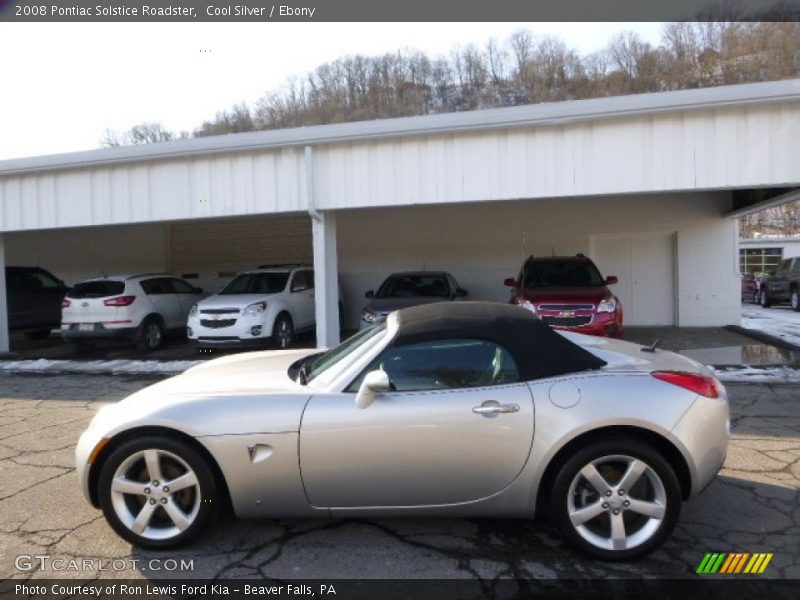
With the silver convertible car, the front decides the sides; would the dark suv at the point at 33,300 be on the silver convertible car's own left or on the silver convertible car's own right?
on the silver convertible car's own right

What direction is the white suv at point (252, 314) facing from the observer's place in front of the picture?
facing the viewer and to the left of the viewer

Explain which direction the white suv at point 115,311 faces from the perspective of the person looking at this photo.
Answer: facing away from the viewer and to the right of the viewer

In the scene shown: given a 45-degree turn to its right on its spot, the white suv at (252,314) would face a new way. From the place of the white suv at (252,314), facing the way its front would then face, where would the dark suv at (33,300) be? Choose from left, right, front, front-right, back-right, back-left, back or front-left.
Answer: front-right

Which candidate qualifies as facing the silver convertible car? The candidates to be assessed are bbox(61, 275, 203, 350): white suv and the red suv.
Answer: the red suv

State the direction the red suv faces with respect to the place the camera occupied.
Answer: facing the viewer

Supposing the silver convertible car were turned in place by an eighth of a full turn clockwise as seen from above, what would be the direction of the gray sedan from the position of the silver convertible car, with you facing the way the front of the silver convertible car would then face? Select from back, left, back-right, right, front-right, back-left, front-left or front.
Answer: front-right

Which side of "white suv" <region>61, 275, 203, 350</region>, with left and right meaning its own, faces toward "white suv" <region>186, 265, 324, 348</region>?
right

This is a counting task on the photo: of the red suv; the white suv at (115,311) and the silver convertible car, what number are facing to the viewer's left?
1

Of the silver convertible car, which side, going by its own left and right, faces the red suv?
right

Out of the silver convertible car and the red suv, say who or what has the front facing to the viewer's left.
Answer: the silver convertible car

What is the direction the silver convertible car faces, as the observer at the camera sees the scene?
facing to the left of the viewer

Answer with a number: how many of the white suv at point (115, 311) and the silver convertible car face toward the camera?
0

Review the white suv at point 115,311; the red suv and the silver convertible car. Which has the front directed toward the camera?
the red suv
